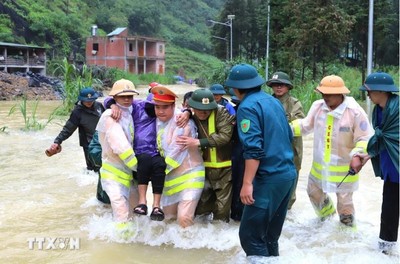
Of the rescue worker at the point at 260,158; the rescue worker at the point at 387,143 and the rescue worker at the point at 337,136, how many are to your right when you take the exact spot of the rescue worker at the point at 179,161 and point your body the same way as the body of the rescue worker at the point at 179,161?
0

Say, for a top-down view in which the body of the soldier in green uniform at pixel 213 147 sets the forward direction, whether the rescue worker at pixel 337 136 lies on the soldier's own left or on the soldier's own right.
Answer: on the soldier's own left

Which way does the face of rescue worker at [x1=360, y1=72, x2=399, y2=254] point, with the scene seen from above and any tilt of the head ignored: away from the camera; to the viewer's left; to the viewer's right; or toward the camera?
to the viewer's left

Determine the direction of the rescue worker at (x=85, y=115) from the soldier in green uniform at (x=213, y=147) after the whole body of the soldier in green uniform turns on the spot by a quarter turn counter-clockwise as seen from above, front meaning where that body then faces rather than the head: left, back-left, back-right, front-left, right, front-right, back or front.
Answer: back

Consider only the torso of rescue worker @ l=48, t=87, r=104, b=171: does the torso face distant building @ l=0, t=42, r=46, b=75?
no

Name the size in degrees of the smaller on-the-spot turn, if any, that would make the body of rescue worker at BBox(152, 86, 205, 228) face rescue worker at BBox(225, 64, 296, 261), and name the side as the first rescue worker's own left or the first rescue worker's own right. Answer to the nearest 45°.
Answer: approximately 90° to the first rescue worker's own left

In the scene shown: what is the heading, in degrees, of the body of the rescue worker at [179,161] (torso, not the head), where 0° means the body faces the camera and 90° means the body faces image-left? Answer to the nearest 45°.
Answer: approximately 45°

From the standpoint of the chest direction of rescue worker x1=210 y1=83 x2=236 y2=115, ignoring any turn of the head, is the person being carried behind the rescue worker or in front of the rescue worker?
in front

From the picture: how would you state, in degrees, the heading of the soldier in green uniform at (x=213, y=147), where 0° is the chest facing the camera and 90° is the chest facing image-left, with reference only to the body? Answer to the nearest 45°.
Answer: approximately 45°

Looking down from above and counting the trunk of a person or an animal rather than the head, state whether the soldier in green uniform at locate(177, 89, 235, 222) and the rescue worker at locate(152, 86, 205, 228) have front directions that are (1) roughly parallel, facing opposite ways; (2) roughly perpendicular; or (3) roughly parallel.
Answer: roughly parallel

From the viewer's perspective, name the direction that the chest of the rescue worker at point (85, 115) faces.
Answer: toward the camera

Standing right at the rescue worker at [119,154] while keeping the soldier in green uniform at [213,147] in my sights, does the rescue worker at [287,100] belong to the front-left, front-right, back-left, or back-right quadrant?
front-left
